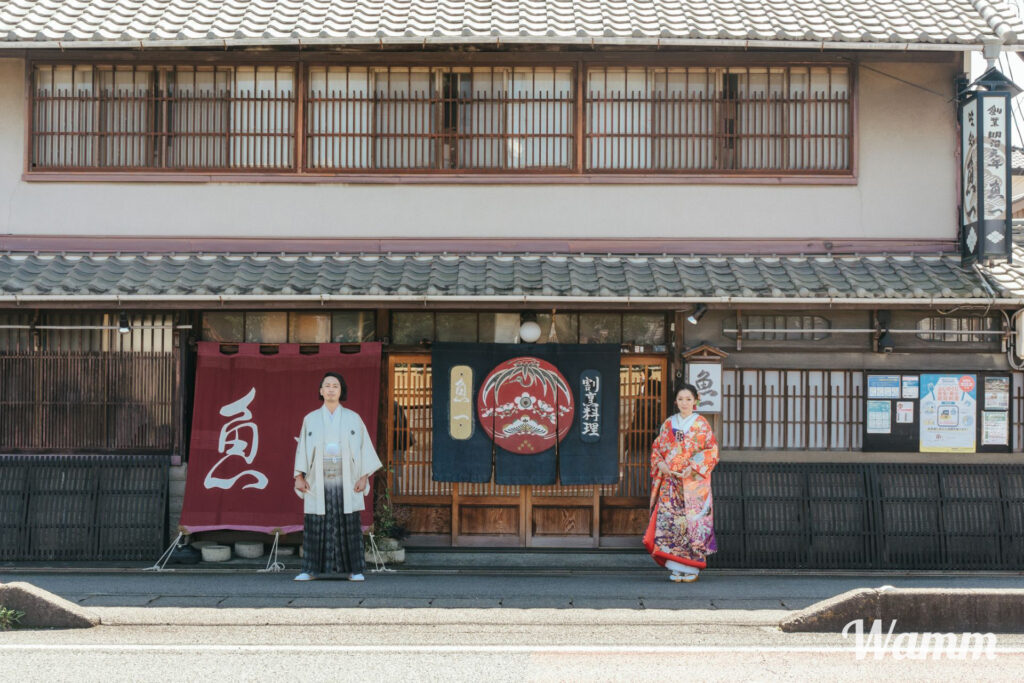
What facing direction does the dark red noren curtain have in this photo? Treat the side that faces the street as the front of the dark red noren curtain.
toward the camera

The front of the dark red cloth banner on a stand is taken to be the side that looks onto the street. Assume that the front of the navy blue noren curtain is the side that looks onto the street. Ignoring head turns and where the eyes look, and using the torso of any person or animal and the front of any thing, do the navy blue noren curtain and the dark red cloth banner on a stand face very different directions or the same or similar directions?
same or similar directions

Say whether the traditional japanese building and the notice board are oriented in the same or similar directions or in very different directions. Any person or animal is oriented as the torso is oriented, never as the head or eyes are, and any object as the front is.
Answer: same or similar directions

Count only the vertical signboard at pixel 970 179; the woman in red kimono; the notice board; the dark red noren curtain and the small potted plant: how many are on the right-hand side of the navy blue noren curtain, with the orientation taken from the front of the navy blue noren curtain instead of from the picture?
2

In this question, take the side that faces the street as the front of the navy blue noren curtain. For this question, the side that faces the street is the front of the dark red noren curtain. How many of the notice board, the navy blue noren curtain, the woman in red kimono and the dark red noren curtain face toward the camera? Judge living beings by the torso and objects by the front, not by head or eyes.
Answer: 4

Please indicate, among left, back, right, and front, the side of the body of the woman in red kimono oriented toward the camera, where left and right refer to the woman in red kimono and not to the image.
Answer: front

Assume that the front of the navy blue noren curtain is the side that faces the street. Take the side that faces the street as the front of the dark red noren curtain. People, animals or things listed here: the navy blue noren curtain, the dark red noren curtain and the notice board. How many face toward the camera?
3

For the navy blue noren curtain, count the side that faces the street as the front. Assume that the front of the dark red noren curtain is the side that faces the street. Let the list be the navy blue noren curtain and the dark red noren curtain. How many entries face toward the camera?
2

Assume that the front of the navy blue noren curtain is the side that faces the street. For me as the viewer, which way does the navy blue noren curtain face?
facing the viewer

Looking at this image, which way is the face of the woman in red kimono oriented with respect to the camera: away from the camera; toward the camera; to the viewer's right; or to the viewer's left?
toward the camera

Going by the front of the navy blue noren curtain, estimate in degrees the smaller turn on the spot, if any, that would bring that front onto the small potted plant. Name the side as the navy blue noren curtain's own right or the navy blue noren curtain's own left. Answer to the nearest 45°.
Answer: approximately 90° to the navy blue noren curtain's own right

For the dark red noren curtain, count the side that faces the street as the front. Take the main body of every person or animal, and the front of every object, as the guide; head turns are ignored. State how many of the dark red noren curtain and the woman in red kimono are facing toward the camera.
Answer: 2
